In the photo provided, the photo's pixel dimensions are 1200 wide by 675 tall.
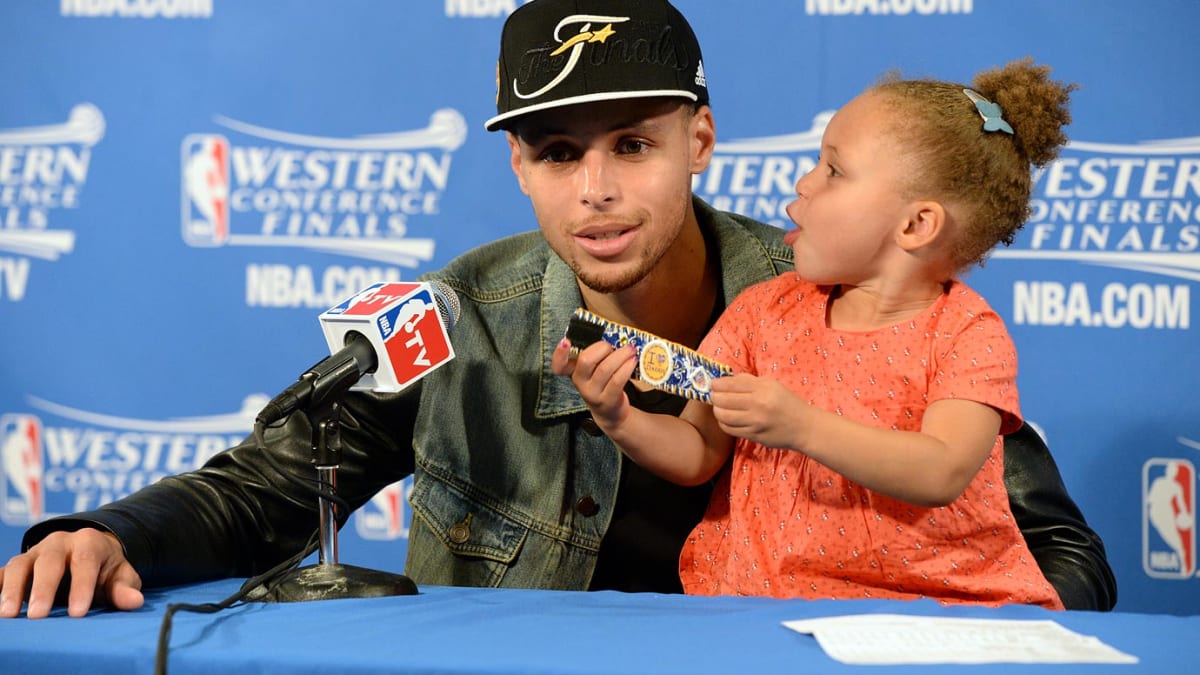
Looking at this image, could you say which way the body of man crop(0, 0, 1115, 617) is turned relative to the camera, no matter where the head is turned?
toward the camera

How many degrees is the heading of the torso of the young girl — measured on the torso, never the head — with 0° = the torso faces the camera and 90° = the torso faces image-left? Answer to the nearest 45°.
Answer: approximately 45°

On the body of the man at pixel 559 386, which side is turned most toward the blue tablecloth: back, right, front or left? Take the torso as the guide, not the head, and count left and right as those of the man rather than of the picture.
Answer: front

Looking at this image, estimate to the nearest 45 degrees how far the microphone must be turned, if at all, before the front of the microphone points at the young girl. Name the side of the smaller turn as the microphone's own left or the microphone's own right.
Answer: approximately 45° to the microphone's own right

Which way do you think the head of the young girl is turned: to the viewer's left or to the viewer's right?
to the viewer's left

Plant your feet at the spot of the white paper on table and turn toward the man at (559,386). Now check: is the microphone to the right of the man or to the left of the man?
left

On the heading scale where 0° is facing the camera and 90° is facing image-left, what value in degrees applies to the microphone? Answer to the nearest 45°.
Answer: approximately 225°

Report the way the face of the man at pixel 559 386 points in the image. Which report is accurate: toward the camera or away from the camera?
toward the camera

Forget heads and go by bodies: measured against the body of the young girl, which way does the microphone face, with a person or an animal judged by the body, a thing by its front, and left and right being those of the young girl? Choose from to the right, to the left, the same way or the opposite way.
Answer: the opposite way

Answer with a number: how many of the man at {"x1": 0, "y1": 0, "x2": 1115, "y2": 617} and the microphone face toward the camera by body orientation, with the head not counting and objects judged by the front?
1

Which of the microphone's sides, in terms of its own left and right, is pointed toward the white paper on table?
right

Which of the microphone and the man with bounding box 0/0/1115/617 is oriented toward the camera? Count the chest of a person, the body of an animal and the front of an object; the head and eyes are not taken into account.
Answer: the man

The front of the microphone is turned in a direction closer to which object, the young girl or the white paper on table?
the young girl

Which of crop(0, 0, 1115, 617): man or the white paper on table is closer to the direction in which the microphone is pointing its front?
the man
